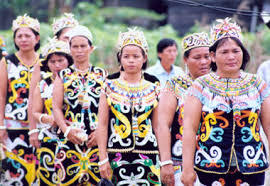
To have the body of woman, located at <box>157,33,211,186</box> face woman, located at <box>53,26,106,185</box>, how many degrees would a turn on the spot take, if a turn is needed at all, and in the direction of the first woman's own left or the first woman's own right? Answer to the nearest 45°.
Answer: approximately 135° to the first woman's own right

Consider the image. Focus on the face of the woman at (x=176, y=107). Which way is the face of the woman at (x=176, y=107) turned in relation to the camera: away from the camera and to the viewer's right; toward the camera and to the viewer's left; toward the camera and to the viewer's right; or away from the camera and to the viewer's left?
toward the camera and to the viewer's right

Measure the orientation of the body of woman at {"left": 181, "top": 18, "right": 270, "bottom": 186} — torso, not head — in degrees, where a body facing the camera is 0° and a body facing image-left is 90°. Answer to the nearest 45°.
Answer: approximately 0°

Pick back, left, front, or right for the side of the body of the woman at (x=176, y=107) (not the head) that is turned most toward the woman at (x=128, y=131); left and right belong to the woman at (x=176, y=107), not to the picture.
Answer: right

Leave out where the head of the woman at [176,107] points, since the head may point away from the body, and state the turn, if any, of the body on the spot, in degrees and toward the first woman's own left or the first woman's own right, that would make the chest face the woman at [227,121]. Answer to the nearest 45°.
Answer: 0° — they already face them

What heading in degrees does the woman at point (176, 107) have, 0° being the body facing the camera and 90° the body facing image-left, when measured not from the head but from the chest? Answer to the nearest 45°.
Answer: approximately 315°

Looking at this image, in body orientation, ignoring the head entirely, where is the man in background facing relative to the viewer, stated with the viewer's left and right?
facing the viewer and to the right of the viewer
